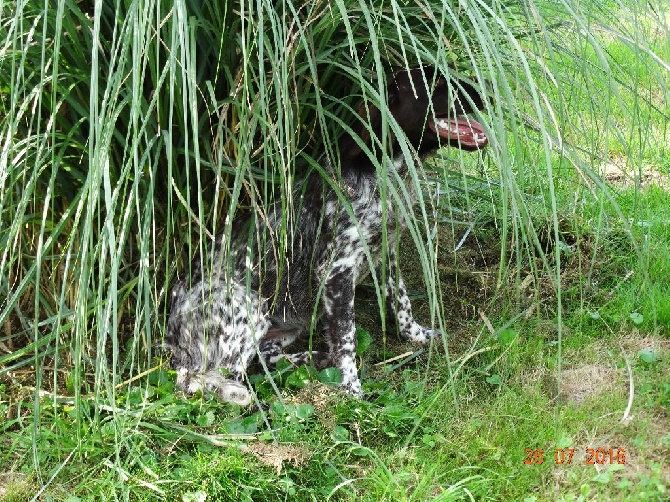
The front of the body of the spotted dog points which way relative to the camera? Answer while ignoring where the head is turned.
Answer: to the viewer's right
